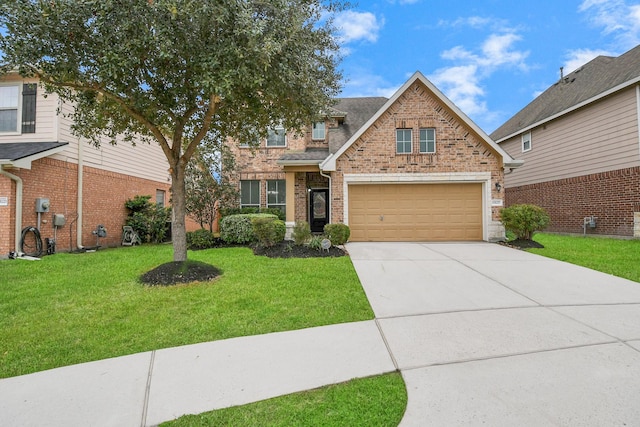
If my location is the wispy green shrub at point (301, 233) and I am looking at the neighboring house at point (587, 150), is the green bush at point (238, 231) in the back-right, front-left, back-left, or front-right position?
back-left

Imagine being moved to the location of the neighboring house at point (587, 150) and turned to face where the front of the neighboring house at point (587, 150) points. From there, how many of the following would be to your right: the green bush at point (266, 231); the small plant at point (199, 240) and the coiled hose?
3

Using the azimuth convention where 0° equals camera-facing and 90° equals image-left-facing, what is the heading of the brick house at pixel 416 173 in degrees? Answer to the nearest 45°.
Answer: approximately 0°

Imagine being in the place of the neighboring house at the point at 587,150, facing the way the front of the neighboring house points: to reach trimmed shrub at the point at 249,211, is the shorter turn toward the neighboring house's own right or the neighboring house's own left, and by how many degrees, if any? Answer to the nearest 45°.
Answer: approximately 90° to the neighboring house's own right

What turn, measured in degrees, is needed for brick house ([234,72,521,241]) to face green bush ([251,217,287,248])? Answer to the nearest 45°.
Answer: approximately 45° to its right

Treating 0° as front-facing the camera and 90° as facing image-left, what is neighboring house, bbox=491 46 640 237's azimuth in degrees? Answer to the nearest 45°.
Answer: approximately 315°

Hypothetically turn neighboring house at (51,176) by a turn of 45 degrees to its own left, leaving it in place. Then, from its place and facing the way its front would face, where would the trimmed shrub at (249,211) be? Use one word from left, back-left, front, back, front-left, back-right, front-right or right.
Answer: left
